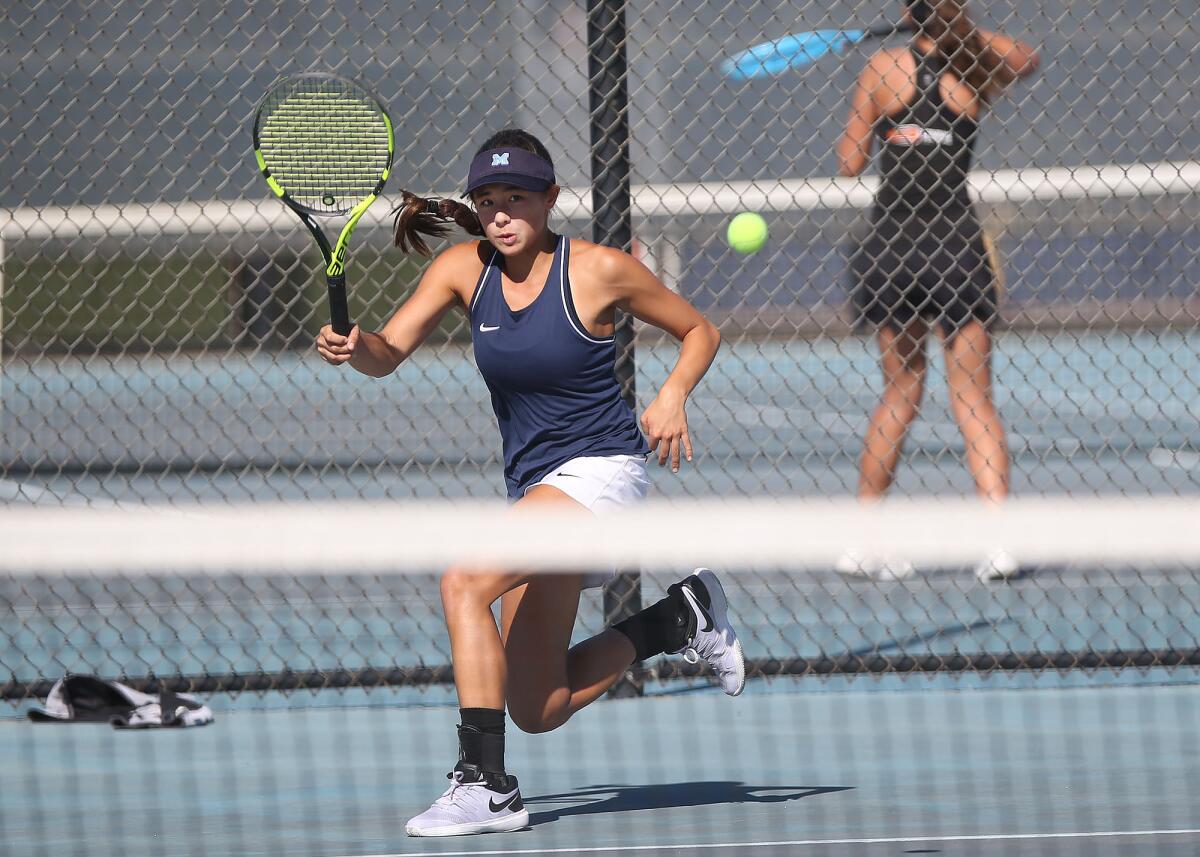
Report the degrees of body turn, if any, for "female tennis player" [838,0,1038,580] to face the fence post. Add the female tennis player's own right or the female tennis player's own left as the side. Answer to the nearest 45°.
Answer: approximately 135° to the female tennis player's own left

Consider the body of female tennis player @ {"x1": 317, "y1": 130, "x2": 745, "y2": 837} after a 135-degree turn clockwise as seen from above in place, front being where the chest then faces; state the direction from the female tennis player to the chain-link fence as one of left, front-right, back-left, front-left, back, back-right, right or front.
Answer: front

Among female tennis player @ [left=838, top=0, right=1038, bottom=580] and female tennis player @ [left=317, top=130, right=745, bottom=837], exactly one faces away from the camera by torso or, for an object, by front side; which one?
female tennis player @ [left=838, top=0, right=1038, bottom=580]

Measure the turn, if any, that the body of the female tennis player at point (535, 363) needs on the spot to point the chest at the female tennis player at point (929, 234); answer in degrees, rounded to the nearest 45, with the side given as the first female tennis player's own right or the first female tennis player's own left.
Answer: approximately 180°

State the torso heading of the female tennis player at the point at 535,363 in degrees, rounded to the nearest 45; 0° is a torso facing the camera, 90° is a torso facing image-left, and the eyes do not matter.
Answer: approximately 45°

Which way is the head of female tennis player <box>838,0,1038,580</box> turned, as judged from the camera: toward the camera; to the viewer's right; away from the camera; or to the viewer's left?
away from the camera

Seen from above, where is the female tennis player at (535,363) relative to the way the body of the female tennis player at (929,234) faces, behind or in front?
behind

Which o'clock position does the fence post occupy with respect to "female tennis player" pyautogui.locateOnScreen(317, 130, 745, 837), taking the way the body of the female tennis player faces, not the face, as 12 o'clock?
The fence post is roughly at 5 o'clock from the female tennis player.

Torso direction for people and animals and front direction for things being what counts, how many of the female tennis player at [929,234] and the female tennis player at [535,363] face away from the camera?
1

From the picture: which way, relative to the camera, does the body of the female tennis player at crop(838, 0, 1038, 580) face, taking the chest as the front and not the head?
away from the camera
